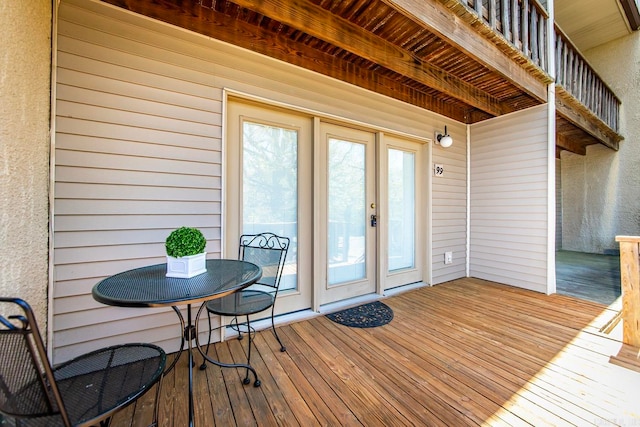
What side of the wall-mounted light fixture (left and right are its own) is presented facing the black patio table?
right

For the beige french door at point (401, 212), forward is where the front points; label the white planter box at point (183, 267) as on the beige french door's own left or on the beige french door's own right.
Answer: on the beige french door's own right

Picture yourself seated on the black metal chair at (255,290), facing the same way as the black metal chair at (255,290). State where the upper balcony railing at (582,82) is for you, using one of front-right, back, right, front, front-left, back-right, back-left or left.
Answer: back-left

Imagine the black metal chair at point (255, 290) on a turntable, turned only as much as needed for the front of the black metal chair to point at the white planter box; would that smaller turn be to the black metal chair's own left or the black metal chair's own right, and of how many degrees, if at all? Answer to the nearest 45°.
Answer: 0° — it already faces it

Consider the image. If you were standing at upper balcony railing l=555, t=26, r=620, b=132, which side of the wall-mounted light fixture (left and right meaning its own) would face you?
left

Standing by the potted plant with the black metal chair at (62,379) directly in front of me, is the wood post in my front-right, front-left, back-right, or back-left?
back-left

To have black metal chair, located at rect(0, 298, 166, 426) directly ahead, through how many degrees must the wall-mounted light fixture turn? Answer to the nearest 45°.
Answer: approximately 45° to its right

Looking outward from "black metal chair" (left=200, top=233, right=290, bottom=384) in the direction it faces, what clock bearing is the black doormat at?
The black doormat is roughly at 7 o'clock from the black metal chair.

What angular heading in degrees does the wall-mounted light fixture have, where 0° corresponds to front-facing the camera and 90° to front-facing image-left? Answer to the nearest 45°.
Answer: approximately 315°

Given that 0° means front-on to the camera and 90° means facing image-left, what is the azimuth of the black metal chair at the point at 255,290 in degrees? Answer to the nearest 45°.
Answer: approximately 45°
